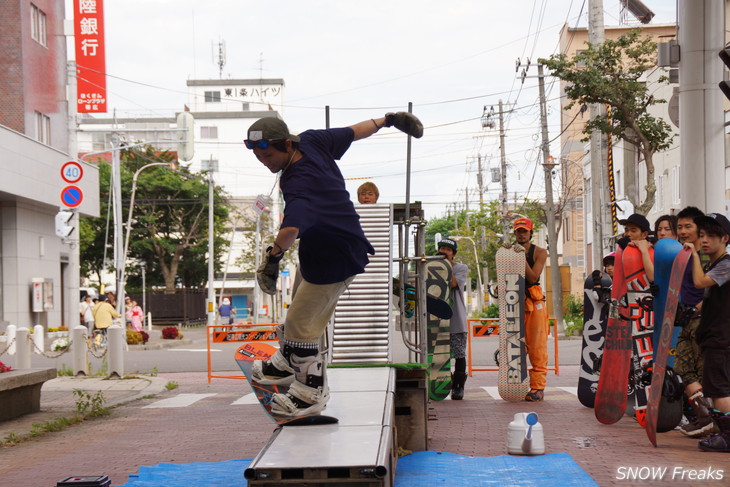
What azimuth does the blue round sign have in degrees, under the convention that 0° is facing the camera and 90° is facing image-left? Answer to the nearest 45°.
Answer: approximately 0°

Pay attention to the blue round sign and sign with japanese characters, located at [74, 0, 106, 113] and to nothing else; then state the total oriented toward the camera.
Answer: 2

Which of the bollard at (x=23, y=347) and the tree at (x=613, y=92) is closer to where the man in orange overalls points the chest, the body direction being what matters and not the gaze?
the bollard
